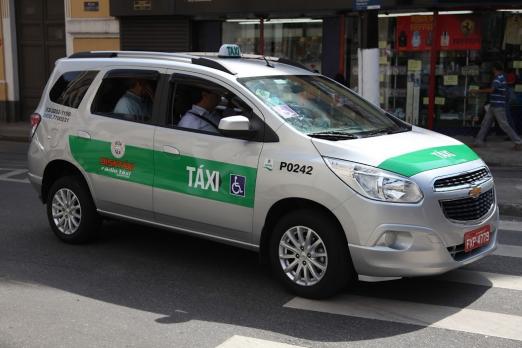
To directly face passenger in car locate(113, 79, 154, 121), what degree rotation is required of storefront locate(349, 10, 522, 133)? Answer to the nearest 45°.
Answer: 0° — it already faces them

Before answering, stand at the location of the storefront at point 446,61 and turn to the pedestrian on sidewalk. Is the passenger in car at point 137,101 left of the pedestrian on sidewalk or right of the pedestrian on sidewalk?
right

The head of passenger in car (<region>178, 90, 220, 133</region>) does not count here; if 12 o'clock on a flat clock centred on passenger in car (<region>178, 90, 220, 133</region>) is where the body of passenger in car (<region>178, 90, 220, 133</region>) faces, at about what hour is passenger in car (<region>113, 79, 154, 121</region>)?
passenger in car (<region>113, 79, 154, 121</region>) is roughly at 6 o'clock from passenger in car (<region>178, 90, 220, 133</region>).

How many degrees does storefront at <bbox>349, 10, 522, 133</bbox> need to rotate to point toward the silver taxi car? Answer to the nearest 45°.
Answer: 0° — it already faces it

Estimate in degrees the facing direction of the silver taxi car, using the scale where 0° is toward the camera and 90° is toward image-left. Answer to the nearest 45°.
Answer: approximately 315°

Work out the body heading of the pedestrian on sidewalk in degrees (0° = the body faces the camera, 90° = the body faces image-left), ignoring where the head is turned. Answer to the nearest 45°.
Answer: approximately 90°
